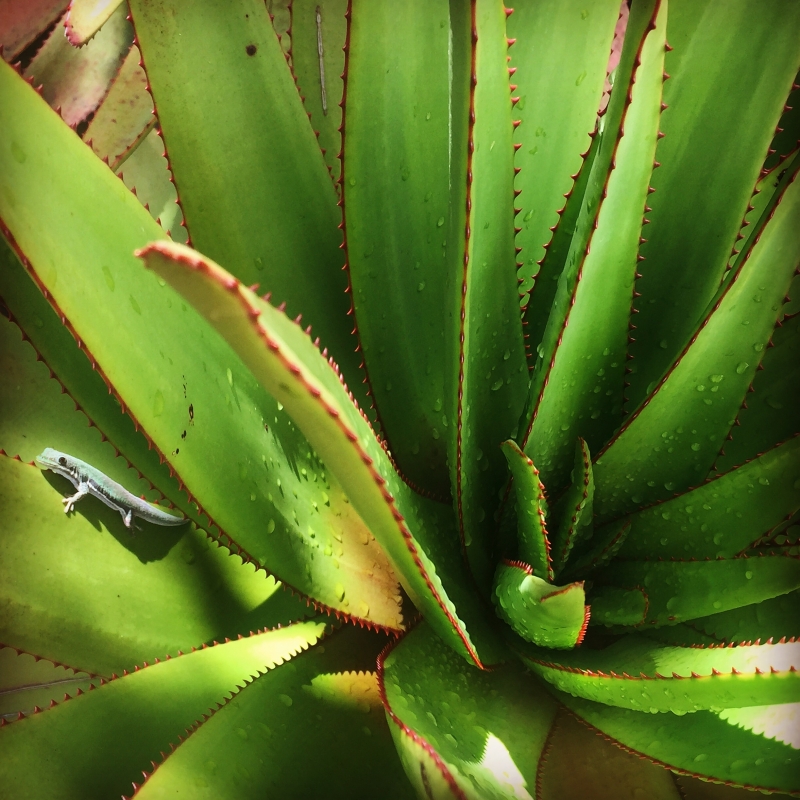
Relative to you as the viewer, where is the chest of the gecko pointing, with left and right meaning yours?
facing to the left of the viewer
